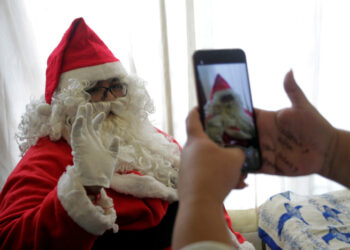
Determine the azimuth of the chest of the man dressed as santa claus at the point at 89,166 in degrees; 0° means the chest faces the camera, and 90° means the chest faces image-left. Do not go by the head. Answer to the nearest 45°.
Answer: approximately 315°

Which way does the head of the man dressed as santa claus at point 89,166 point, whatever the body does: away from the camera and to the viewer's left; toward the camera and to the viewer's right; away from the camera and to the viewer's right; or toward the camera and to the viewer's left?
toward the camera and to the viewer's right
